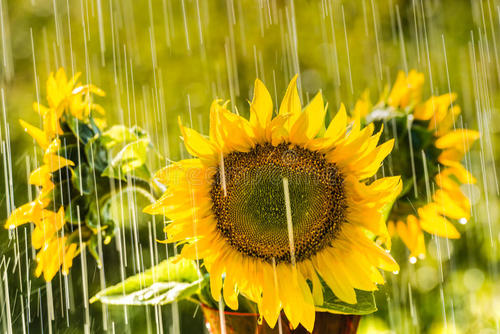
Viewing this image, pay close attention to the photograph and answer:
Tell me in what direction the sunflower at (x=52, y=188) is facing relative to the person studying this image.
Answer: facing to the left of the viewer

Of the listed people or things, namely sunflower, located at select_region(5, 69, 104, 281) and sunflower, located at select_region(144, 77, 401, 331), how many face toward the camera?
1

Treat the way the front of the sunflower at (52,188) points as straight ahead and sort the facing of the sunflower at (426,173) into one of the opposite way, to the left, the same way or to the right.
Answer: the opposite way

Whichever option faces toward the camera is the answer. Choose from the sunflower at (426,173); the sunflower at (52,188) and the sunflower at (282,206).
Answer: the sunflower at (282,206)

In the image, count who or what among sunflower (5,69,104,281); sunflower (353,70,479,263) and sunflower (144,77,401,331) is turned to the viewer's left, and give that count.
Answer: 1

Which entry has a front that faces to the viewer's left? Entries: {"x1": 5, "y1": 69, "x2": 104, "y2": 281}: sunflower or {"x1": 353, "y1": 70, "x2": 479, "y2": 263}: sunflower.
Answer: {"x1": 5, "y1": 69, "x2": 104, "y2": 281}: sunflower

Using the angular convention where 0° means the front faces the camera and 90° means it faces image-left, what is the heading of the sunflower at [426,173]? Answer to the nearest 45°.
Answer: approximately 225°

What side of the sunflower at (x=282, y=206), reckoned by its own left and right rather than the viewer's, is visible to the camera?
front

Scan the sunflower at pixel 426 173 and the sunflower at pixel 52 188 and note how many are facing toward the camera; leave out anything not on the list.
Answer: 0

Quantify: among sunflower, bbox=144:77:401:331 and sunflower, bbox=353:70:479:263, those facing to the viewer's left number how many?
0
